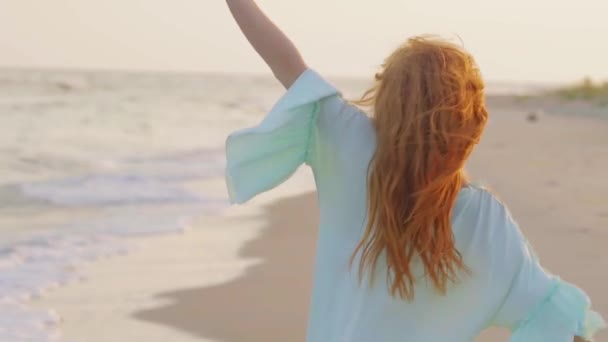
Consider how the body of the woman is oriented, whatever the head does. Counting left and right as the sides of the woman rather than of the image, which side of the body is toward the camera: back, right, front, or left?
back

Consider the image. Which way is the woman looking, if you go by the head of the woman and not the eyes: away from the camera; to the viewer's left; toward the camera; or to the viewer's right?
away from the camera
